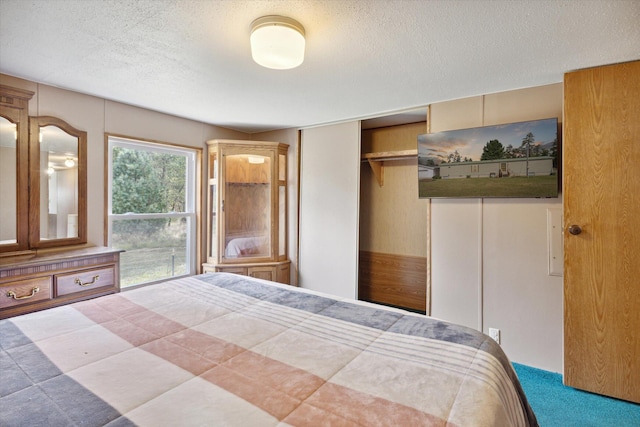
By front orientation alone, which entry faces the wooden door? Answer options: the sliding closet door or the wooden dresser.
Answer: the wooden dresser

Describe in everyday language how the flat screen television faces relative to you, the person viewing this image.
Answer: facing the viewer and to the left of the viewer

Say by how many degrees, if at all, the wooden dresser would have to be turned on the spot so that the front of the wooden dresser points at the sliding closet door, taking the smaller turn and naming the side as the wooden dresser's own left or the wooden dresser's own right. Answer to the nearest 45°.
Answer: approximately 45° to the wooden dresser's own left

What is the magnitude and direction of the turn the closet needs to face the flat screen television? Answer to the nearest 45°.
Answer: approximately 90° to its left

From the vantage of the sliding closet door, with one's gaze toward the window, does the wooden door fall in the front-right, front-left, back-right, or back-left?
back-left

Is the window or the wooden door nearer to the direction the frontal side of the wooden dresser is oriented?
the wooden door

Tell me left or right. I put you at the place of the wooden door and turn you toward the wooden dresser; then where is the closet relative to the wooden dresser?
right

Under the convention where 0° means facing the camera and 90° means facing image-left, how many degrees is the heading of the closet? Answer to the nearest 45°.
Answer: approximately 45°

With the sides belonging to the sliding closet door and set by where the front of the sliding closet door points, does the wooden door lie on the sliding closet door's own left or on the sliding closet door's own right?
on the sliding closet door's own left

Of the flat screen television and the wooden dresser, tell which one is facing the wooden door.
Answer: the wooden dresser

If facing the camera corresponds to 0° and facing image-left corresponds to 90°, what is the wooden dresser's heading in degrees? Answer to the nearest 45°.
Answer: approximately 315°

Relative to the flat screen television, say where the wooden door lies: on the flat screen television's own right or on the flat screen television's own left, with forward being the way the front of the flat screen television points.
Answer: on the flat screen television's own left

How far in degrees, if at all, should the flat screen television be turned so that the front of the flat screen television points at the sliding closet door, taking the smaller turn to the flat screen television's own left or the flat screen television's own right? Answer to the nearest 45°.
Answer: approximately 45° to the flat screen television's own right

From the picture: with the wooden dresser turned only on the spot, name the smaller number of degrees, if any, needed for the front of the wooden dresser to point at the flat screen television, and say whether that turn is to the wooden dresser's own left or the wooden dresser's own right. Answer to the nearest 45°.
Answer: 0° — it already faces it

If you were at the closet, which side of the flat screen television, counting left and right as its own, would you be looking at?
right
